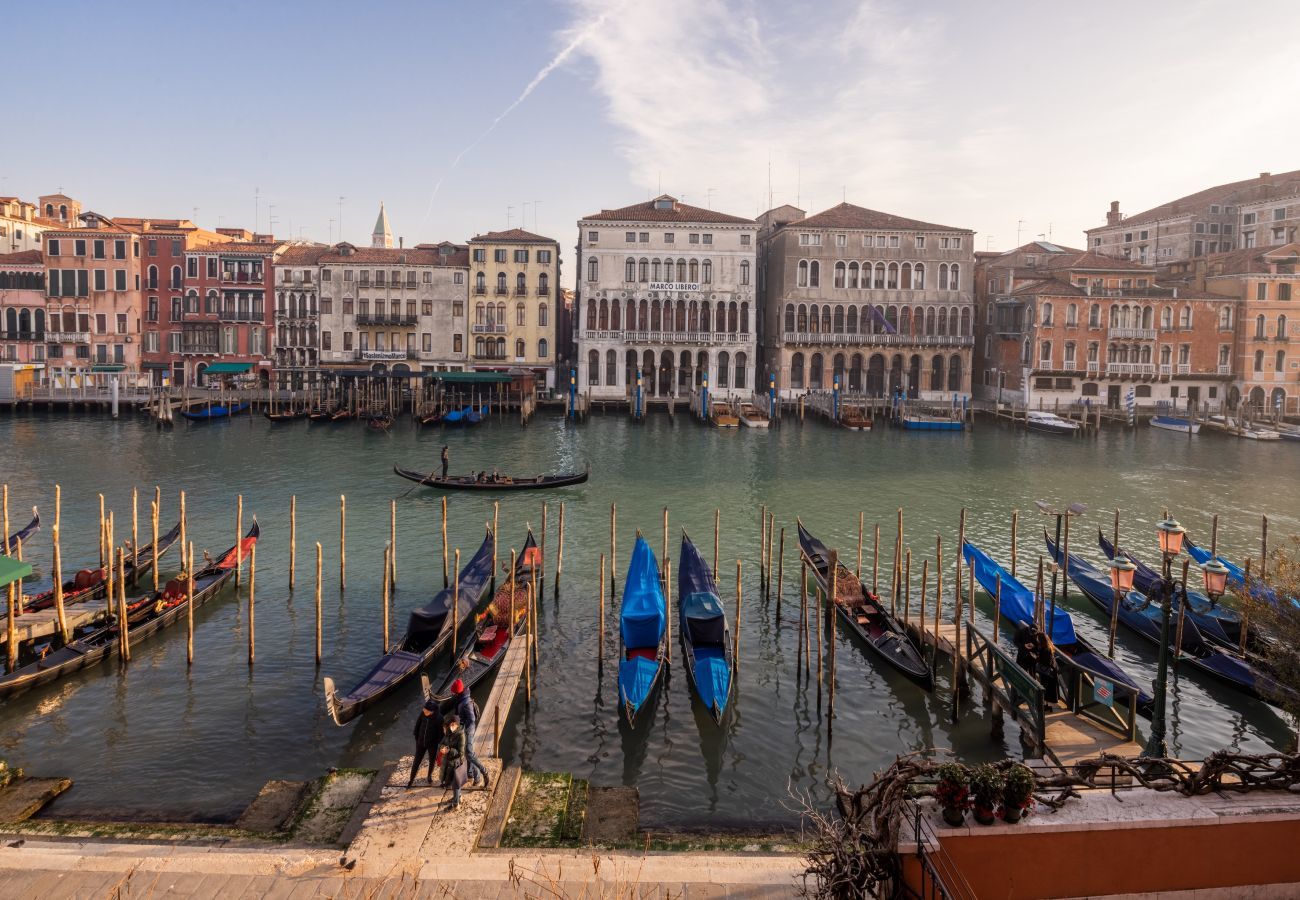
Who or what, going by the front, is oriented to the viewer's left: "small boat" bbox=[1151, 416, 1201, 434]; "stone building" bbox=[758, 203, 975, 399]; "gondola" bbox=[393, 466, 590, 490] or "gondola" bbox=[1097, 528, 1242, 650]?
the small boat

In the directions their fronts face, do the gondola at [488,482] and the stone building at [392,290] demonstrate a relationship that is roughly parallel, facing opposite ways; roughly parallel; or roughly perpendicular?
roughly perpendicular

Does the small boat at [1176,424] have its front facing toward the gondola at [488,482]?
no

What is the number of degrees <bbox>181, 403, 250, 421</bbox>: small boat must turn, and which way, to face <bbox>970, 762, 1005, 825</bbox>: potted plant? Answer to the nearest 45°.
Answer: approximately 90° to its right

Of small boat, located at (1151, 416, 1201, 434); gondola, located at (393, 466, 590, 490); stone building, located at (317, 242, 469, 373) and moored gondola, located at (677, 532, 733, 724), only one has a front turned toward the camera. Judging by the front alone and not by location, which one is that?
the stone building

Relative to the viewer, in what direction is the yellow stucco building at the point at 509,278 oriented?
toward the camera

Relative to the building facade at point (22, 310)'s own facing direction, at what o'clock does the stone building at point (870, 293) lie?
The stone building is roughly at 10 o'clock from the building facade.

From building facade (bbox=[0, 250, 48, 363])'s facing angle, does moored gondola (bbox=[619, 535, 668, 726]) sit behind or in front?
in front

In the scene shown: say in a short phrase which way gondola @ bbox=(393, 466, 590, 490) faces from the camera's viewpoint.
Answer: facing to the right of the viewer

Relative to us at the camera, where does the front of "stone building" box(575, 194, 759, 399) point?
facing the viewer

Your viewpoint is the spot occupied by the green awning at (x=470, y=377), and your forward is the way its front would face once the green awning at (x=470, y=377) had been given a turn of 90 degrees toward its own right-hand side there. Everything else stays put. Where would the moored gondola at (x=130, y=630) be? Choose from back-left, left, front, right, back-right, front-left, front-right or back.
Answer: left

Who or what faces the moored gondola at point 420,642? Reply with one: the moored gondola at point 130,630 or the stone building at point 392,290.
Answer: the stone building

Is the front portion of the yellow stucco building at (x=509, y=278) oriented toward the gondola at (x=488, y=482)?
yes

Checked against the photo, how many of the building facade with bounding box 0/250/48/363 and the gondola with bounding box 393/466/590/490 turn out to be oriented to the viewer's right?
1

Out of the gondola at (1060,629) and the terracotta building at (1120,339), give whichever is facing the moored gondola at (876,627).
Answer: the terracotta building

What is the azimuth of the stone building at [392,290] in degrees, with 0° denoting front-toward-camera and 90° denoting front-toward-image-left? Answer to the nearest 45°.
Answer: approximately 0°

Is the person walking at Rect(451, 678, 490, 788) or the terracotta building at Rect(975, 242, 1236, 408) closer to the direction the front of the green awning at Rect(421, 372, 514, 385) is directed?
the person walking

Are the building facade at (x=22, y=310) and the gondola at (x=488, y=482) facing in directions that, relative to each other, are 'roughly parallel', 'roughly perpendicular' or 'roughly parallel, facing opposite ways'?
roughly perpendicular
